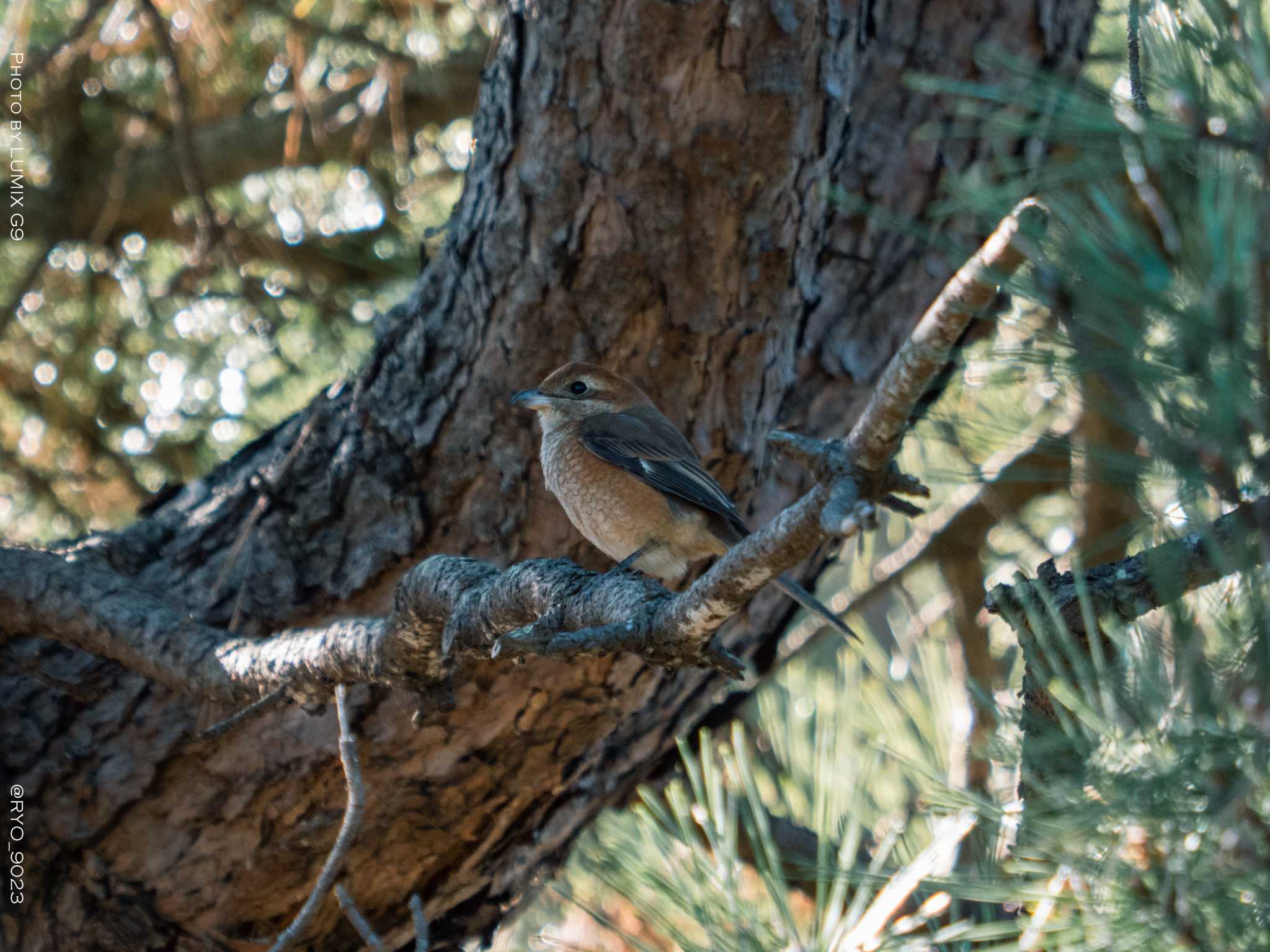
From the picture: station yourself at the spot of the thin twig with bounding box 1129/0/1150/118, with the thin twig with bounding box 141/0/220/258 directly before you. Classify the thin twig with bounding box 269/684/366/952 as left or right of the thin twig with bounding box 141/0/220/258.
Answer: left

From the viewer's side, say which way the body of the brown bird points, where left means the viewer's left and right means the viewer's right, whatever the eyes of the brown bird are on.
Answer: facing to the left of the viewer
